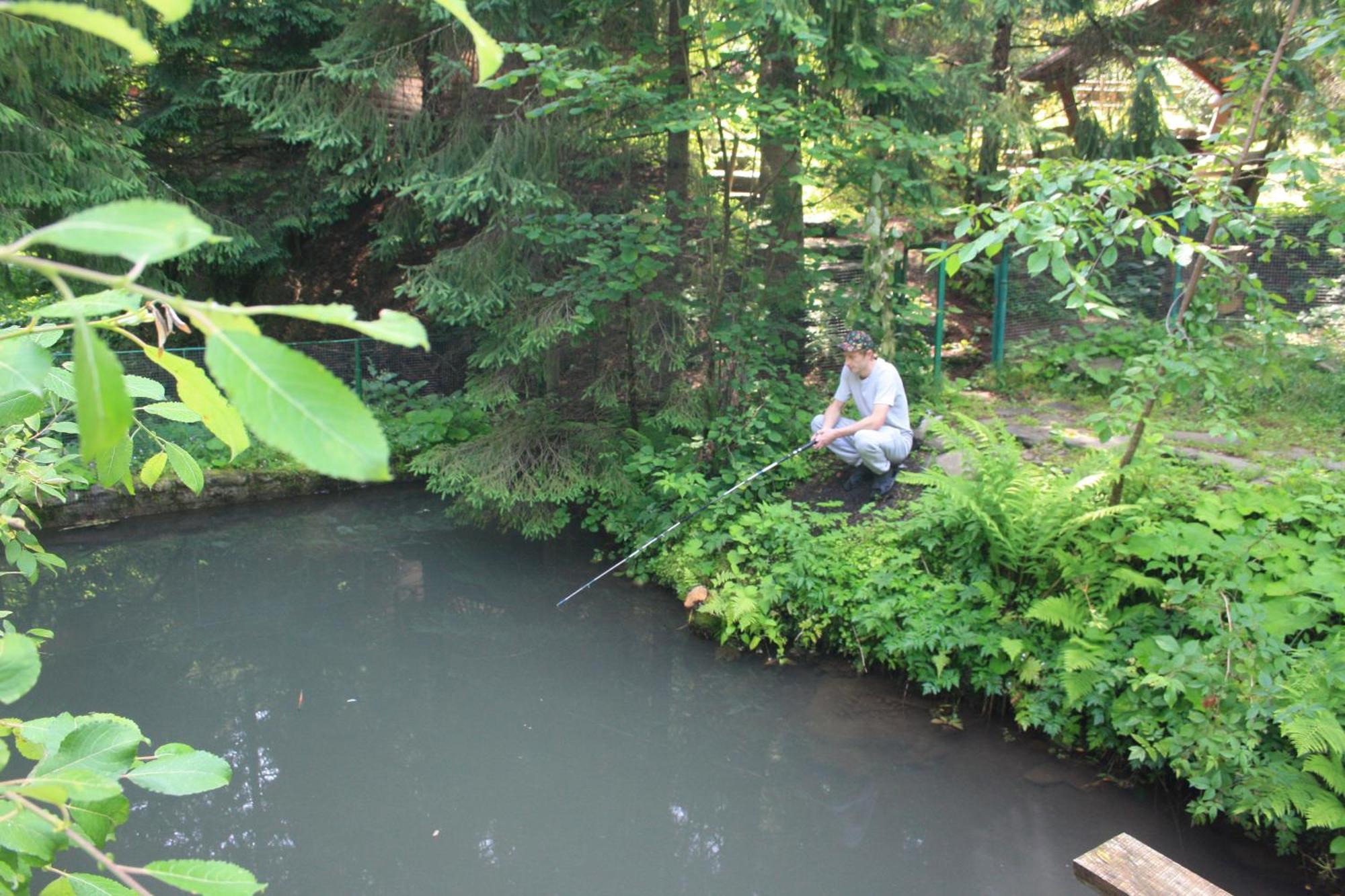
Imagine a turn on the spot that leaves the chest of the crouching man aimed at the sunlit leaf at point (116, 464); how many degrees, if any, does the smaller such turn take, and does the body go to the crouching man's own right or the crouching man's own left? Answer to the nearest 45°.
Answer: approximately 45° to the crouching man's own left

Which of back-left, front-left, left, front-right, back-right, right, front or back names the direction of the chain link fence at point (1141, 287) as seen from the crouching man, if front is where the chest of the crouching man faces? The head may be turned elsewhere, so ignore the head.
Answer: back

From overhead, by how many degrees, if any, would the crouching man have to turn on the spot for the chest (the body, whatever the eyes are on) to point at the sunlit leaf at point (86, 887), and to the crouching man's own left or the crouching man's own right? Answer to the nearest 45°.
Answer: approximately 45° to the crouching man's own left

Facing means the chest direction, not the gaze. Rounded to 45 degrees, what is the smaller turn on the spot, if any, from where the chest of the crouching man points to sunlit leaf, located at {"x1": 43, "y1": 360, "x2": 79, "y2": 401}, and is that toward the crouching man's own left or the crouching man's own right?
approximately 45° to the crouching man's own left

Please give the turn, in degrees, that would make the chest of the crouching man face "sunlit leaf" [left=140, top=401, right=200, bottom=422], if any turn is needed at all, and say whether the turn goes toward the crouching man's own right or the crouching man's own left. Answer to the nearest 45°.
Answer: approximately 45° to the crouching man's own left

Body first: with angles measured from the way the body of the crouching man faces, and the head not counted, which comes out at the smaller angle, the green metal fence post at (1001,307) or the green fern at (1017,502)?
the green fern

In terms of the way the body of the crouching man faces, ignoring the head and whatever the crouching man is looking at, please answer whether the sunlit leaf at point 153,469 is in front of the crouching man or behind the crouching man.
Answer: in front

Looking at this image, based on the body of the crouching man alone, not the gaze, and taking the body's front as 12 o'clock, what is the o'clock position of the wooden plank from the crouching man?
The wooden plank is roughly at 10 o'clock from the crouching man.

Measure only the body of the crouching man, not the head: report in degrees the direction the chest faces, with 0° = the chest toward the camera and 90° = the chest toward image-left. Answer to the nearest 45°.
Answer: approximately 45°

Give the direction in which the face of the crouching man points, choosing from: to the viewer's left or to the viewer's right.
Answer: to the viewer's left

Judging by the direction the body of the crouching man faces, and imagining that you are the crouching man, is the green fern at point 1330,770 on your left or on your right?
on your left

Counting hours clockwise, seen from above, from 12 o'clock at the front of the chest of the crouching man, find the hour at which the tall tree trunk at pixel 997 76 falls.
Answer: The tall tree trunk is roughly at 5 o'clock from the crouching man.
